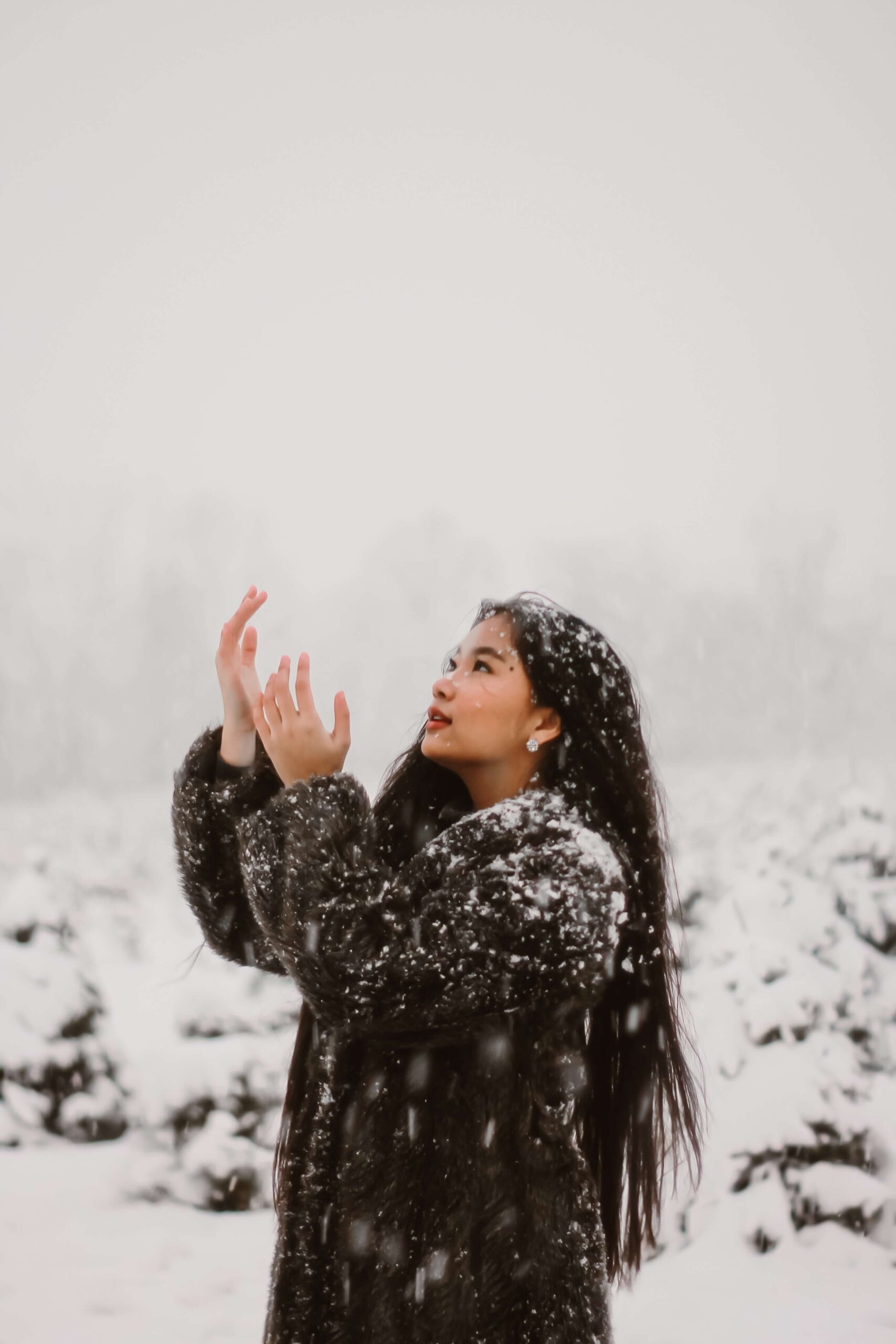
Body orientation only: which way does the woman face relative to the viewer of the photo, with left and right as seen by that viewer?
facing to the left of the viewer

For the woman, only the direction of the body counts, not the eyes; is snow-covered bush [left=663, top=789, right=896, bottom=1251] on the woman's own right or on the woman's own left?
on the woman's own right

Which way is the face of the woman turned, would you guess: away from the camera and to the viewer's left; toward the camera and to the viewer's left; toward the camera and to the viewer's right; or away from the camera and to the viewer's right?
toward the camera and to the viewer's left
